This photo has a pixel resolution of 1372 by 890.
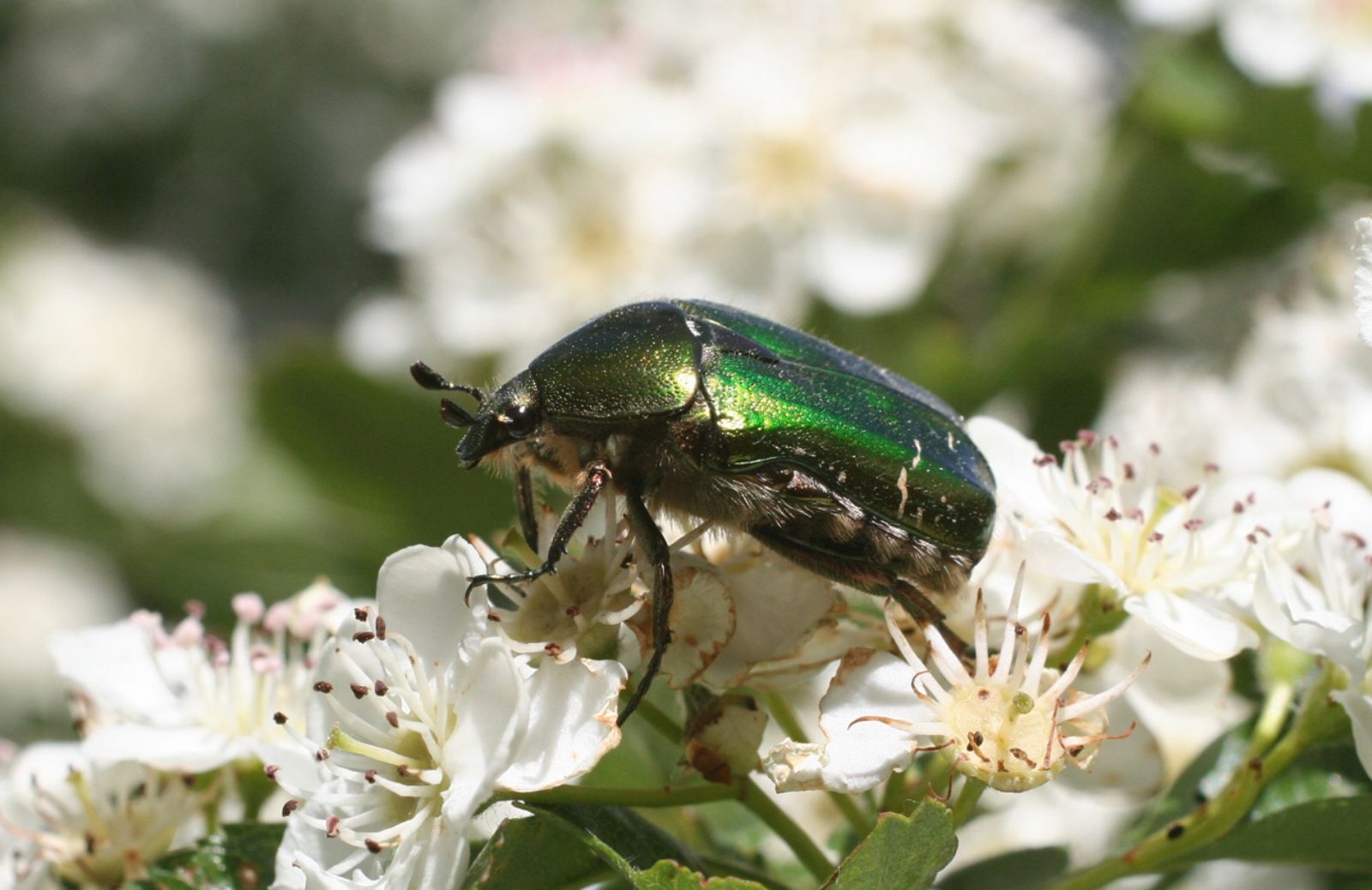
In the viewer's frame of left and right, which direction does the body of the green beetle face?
facing to the left of the viewer

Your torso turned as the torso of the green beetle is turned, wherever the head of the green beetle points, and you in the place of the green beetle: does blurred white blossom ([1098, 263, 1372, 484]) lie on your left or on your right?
on your right

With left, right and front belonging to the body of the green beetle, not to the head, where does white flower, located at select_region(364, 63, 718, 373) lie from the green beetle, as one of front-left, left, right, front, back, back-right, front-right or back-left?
right

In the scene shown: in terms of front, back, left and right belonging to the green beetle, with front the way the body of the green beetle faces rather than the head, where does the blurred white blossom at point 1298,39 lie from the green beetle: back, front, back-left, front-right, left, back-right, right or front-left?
back-right
